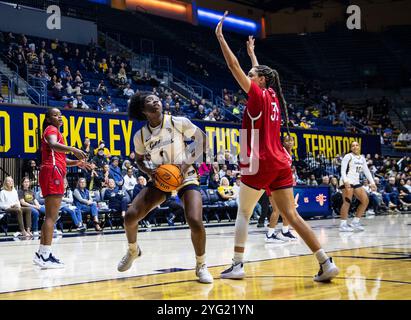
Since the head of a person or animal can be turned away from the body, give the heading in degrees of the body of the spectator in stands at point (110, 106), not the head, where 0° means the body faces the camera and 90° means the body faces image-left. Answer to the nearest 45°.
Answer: approximately 315°

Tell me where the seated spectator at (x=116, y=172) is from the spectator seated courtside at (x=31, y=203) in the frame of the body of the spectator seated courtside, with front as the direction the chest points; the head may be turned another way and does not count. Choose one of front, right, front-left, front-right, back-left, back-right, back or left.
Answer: left

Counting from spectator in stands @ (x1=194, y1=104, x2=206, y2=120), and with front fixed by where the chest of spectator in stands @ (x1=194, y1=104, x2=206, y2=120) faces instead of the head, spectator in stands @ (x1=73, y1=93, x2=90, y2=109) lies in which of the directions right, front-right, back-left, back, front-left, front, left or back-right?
front-right

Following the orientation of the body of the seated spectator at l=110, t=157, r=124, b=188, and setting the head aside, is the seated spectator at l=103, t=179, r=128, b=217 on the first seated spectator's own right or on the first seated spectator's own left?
on the first seated spectator's own right

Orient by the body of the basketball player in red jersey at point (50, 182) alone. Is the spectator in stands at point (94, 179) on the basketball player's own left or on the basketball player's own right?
on the basketball player's own left

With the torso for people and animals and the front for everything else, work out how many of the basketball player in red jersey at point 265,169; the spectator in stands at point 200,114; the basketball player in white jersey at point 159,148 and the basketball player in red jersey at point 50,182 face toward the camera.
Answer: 2

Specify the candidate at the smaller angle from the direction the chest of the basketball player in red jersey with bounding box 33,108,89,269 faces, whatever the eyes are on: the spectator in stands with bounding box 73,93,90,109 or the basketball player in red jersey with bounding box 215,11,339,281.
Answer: the basketball player in red jersey

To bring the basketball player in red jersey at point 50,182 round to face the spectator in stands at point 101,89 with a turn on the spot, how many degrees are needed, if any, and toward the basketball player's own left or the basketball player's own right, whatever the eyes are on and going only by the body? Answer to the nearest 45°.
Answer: approximately 90° to the basketball player's own left

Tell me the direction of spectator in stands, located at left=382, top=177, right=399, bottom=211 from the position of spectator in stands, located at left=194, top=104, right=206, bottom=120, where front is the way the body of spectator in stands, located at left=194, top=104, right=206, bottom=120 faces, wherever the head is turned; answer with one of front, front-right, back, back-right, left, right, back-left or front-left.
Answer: left
